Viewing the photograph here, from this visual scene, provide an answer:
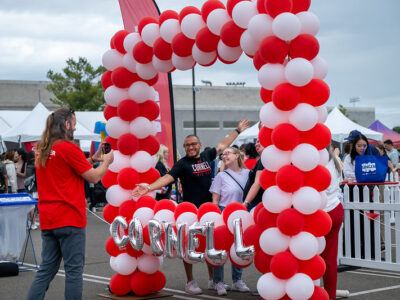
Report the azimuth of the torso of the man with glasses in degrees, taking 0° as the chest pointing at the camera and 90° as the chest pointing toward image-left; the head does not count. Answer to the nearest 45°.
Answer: approximately 0°

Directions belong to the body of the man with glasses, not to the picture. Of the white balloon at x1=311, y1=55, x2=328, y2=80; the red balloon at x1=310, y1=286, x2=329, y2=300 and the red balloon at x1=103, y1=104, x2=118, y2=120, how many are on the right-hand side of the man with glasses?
1

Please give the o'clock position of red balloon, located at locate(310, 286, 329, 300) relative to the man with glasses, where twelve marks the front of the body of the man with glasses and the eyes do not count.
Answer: The red balloon is roughly at 11 o'clock from the man with glasses.

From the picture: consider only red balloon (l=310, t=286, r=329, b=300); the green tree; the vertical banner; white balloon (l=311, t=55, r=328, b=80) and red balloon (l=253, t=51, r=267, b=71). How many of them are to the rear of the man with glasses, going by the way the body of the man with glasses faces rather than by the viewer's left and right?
2

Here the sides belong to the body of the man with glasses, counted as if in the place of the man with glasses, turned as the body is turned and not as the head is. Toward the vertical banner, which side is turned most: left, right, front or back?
back

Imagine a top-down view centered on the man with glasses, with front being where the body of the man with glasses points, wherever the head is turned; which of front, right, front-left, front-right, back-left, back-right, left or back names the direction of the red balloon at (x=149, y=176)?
right

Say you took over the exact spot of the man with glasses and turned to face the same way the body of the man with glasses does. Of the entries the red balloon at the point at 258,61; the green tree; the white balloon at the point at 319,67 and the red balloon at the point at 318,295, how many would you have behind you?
1

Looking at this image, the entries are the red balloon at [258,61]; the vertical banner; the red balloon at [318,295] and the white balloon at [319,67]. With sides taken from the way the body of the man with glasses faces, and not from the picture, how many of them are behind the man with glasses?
1

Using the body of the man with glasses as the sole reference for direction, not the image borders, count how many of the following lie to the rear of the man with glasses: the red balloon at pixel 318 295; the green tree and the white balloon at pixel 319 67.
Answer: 1

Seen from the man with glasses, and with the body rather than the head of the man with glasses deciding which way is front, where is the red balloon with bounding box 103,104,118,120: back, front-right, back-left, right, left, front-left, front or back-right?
right
